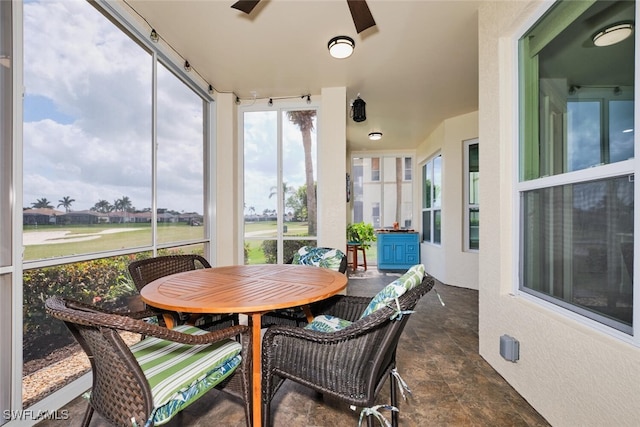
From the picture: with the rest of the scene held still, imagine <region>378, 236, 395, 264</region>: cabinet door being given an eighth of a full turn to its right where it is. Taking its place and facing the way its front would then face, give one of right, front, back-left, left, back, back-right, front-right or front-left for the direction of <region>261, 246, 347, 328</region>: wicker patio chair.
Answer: front-left

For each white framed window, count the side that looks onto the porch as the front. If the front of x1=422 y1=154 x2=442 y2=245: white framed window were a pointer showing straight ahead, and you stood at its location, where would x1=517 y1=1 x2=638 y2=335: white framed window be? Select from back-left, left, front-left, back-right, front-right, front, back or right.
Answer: front-left

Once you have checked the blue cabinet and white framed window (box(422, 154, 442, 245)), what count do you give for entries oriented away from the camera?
0

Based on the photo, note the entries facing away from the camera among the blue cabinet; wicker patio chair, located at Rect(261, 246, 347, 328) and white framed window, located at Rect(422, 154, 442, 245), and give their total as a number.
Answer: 0

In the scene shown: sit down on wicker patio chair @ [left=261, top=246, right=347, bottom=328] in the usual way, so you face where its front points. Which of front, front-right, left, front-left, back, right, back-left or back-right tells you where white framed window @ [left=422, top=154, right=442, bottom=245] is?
back

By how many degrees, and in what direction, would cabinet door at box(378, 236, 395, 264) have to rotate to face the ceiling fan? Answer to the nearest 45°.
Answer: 0° — it already faces it

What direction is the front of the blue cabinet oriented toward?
toward the camera

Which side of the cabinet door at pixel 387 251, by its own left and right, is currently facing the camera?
front

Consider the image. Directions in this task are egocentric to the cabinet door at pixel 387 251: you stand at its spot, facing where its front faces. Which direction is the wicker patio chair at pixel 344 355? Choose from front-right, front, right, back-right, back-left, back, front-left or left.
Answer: front

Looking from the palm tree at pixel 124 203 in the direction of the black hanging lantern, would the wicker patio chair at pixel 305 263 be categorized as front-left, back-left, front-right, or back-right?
front-right

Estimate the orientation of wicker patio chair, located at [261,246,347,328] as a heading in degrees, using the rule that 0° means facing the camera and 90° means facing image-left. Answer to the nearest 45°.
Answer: approximately 45°

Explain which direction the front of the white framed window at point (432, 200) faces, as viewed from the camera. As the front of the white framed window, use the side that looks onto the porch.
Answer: facing the viewer and to the left of the viewer
